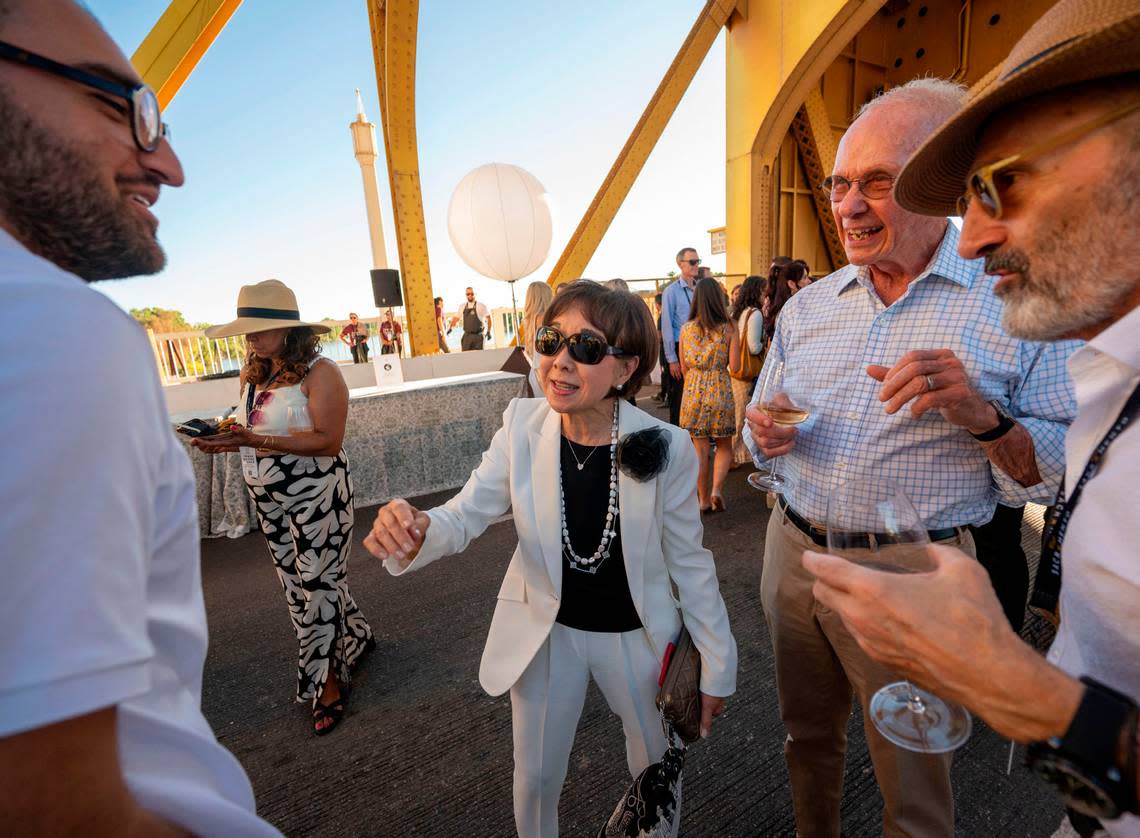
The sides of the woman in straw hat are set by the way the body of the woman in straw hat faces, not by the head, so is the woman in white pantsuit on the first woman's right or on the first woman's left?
on the first woman's left

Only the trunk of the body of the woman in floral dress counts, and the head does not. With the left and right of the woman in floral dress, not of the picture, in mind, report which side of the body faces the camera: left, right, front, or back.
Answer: back

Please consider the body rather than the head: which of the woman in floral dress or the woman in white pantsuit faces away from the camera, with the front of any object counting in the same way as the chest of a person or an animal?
the woman in floral dress

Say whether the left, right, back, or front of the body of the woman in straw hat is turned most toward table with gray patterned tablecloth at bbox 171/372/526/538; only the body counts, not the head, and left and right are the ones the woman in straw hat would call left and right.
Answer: back

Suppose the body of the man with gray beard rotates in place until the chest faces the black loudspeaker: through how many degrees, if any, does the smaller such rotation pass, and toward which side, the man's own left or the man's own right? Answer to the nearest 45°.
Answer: approximately 45° to the man's own right

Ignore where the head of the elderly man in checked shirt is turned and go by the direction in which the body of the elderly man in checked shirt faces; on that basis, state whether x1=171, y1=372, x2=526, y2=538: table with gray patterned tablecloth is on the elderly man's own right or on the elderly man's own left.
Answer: on the elderly man's own right

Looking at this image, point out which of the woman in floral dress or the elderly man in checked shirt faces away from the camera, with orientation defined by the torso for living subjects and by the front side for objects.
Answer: the woman in floral dress

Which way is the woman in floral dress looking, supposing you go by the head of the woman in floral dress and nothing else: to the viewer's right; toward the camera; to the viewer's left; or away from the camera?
away from the camera

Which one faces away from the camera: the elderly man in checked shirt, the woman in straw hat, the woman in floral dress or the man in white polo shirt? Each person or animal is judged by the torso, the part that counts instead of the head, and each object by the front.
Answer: the woman in floral dress

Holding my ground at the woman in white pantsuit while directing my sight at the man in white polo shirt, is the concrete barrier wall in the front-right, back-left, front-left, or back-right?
back-right

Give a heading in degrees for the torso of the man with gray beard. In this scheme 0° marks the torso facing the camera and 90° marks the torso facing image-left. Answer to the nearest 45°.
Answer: approximately 90°

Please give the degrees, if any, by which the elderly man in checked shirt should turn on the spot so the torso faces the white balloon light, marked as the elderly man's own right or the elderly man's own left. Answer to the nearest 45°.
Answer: approximately 90° to the elderly man's own right

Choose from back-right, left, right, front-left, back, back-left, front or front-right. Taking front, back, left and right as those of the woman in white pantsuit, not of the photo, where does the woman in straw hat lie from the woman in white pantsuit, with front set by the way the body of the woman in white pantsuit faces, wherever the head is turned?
right
